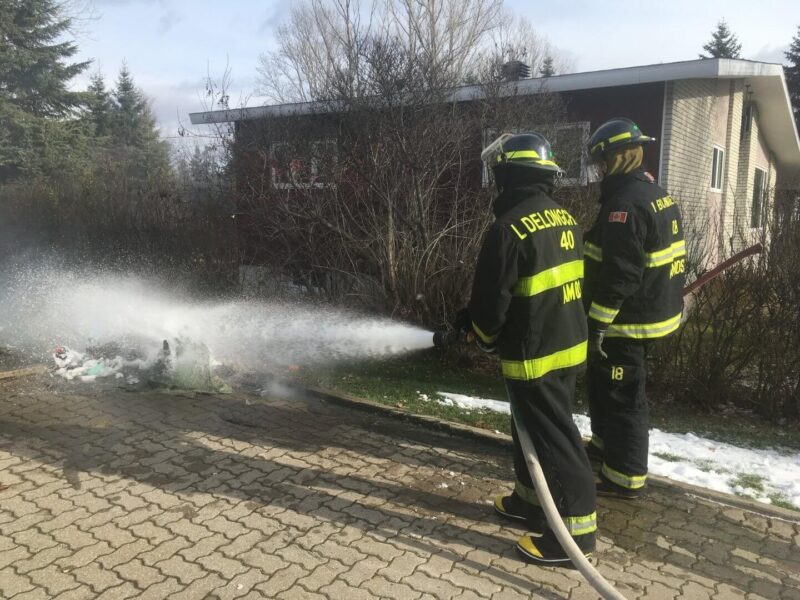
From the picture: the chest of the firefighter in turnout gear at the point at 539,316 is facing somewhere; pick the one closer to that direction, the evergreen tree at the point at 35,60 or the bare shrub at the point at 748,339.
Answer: the evergreen tree

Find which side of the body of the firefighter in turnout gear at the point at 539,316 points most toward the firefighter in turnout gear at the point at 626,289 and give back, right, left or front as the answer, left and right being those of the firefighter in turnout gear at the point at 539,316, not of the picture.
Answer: right

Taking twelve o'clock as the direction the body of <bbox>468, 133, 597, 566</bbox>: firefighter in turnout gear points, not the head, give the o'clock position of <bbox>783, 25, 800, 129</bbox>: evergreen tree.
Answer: The evergreen tree is roughly at 2 o'clock from the firefighter in turnout gear.

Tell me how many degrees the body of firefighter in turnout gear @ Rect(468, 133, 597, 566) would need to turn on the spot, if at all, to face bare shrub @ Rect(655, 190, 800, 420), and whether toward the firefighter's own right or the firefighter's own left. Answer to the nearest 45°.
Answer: approximately 90° to the firefighter's own right

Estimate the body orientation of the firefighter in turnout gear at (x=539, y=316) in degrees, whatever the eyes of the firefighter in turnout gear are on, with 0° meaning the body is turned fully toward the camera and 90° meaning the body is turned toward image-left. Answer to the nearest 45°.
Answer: approximately 135°

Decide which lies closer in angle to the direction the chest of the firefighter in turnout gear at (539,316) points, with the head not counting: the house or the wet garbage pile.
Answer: the wet garbage pile

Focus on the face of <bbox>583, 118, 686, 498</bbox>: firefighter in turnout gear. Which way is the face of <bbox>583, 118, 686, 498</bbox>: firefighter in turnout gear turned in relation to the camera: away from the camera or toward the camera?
away from the camera

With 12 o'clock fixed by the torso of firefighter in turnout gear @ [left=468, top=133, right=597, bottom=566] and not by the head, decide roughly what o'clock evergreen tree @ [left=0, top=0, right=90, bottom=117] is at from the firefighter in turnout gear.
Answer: The evergreen tree is roughly at 12 o'clock from the firefighter in turnout gear.

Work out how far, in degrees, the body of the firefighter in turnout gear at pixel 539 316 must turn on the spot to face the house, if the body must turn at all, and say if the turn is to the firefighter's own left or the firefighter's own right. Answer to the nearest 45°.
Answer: approximately 45° to the firefighter's own right

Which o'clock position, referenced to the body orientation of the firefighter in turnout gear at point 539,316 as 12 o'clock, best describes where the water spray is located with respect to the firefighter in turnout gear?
The water spray is roughly at 12 o'clock from the firefighter in turnout gear.
